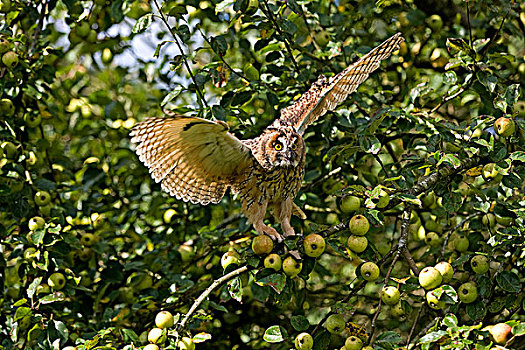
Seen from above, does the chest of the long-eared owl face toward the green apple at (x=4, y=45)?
no

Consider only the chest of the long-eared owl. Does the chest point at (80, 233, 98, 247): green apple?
no

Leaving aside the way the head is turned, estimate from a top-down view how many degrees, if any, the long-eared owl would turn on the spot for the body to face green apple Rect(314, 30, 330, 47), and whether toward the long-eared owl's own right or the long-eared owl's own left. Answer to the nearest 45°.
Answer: approximately 90° to the long-eared owl's own left

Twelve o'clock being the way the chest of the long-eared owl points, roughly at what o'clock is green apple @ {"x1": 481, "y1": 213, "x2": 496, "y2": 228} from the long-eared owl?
The green apple is roughly at 10 o'clock from the long-eared owl.

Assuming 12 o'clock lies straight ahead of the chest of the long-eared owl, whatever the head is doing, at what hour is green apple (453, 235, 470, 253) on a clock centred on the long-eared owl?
The green apple is roughly at 10 o'clock from the long-eared owl.

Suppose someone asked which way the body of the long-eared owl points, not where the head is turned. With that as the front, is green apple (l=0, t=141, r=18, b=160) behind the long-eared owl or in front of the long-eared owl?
behind

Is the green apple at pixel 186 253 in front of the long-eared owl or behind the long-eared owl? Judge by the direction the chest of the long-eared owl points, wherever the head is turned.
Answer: behind

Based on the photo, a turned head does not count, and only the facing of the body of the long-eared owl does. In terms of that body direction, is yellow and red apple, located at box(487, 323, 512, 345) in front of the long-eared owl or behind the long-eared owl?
in front

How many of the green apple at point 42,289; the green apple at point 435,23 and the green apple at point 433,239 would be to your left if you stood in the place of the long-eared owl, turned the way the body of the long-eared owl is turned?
2
